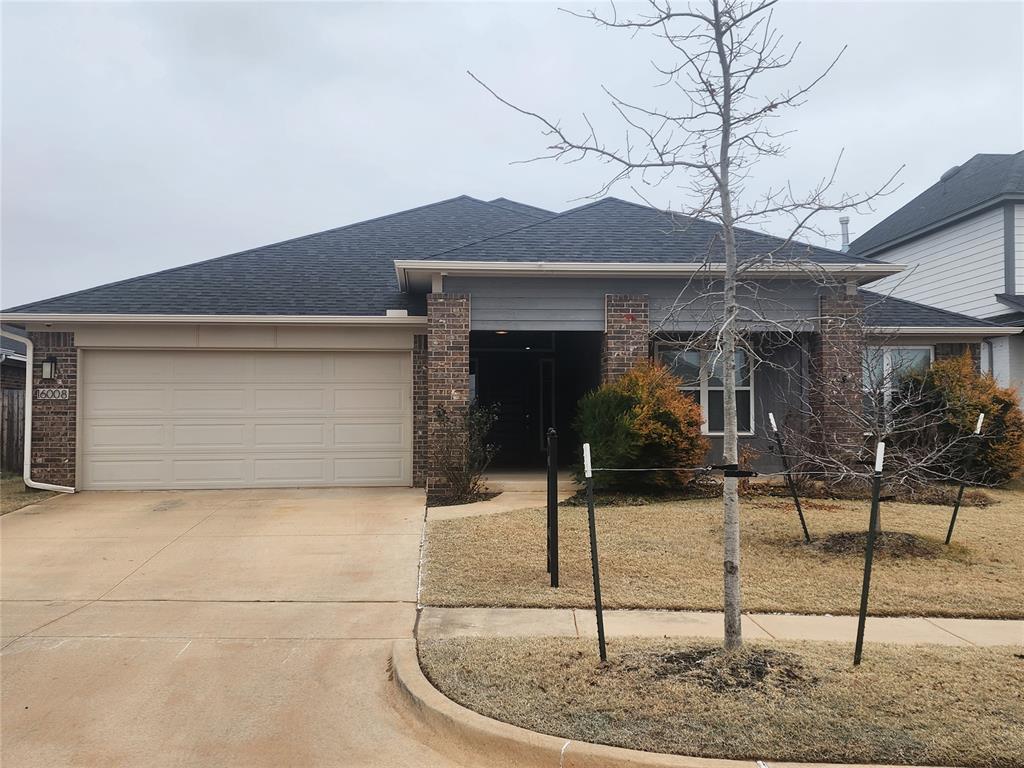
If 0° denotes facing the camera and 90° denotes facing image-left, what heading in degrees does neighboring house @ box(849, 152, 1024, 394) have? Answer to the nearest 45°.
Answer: approximately 0°

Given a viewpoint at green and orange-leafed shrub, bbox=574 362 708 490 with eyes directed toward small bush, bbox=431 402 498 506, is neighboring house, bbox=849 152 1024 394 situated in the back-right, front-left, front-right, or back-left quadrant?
back-right

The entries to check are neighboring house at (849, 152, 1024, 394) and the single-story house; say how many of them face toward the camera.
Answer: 2

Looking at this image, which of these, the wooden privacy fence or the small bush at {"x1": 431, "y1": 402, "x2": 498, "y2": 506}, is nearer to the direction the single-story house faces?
the small bush

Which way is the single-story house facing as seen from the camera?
toward the camera

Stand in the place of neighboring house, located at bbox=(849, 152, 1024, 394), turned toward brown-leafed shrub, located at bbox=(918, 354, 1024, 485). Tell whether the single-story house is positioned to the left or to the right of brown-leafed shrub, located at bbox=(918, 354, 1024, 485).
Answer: right

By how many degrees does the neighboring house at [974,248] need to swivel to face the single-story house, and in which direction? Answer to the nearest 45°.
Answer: approximately 45° to its right

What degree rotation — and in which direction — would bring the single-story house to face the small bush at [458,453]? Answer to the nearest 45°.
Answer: approximately 45° to its left

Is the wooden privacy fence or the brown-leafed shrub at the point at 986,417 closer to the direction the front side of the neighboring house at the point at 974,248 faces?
the brown-leafed shrub
